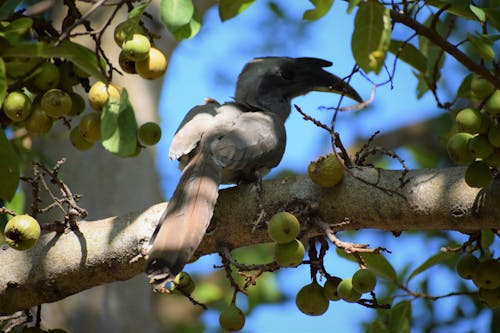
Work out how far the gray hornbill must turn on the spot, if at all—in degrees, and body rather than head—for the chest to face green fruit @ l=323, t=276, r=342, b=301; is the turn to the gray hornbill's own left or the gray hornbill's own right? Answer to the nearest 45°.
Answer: approximately 90° to the gray hornbill's own right

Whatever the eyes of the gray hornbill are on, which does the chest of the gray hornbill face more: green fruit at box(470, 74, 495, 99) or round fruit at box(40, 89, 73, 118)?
the green fruit

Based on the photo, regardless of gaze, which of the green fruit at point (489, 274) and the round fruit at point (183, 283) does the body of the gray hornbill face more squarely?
the green fruit

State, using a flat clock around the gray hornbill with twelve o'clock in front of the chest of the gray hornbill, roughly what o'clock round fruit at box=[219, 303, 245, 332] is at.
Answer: The round fruit is roughly at 4 o'clock from the gray hornbill.

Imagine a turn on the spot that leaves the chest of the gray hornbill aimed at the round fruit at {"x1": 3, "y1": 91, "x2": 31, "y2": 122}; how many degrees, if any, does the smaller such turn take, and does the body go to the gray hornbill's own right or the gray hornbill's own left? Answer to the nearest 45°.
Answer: approximately 180°

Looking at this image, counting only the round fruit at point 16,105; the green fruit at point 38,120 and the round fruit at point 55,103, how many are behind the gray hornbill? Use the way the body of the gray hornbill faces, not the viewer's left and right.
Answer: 3

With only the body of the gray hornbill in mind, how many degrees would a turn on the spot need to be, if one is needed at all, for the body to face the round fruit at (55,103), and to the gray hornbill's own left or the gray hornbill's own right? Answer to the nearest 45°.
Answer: approximately 180°

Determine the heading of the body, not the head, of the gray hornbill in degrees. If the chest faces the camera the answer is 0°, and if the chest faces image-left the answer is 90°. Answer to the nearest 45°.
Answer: approximately 225°
